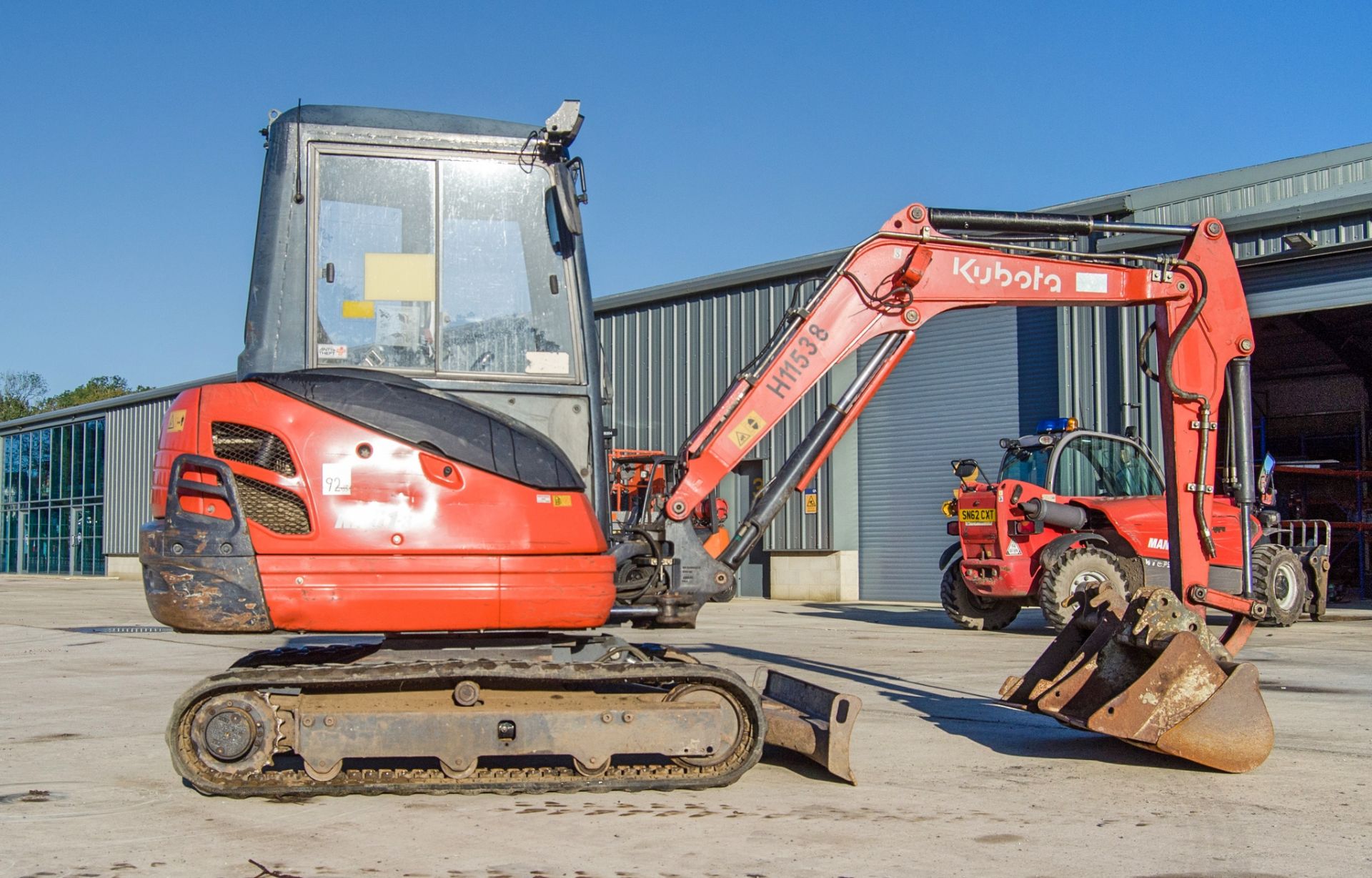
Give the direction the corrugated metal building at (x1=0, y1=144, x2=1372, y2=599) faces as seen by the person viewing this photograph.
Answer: facing the viewer and to the left of the viewer

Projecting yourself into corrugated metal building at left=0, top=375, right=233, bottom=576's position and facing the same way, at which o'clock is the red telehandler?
The red telehandler is roughly at 10 o'clock from the corrugated metal building.

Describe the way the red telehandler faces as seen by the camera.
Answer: facing away from the viewer and to the right of the viewer

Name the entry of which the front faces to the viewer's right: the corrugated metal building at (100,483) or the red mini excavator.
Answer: the red mini excavator

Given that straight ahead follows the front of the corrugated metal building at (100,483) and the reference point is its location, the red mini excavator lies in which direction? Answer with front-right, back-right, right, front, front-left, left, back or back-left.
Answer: front-left

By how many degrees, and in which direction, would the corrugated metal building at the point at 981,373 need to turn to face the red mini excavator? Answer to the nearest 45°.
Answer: approximately 45° to its left

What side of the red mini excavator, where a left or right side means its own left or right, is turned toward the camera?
right

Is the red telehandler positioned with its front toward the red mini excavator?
no

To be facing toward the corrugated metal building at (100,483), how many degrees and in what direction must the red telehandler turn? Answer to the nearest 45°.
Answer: approximately 90° to its left

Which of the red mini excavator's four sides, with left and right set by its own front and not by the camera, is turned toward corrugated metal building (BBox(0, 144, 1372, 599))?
left
